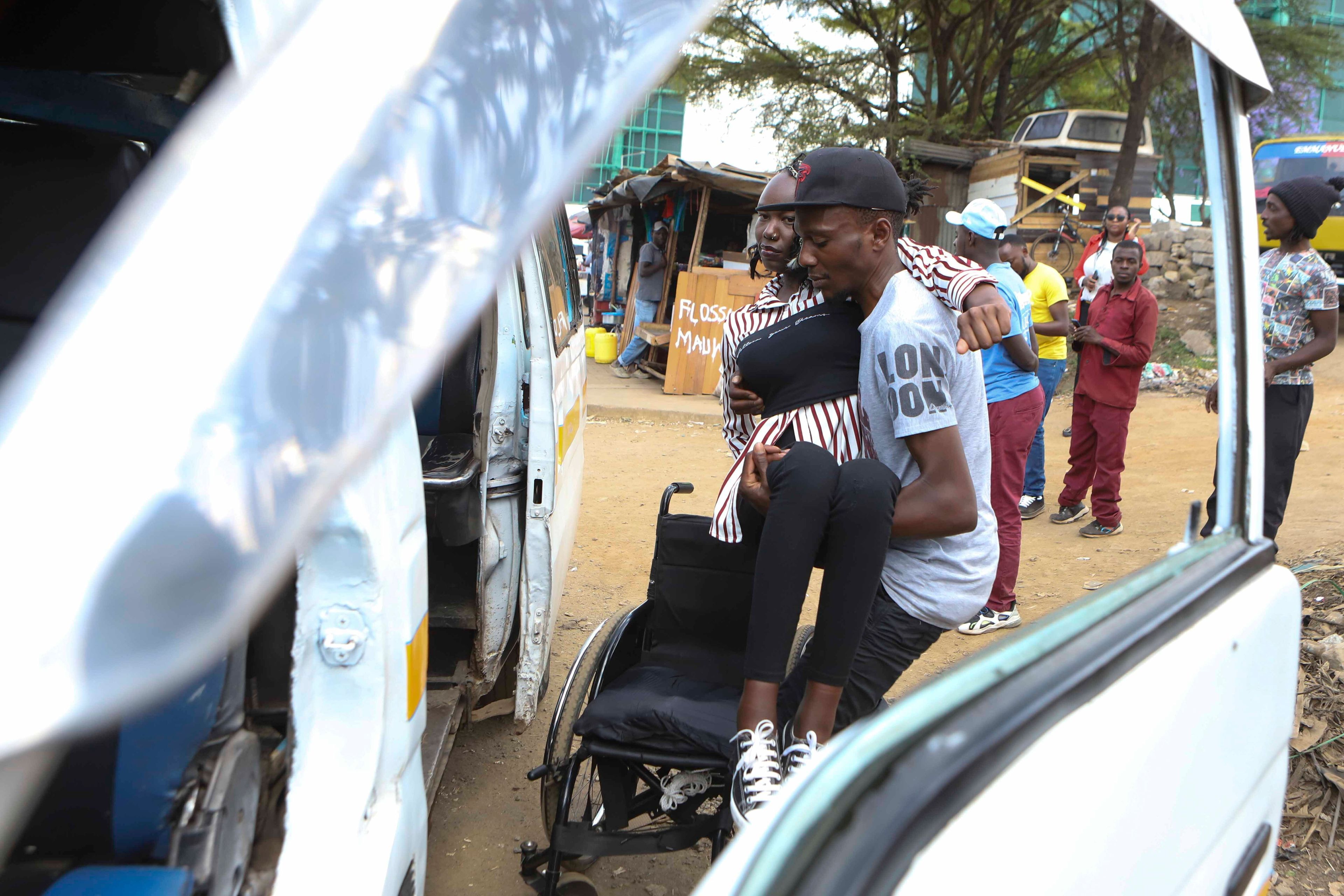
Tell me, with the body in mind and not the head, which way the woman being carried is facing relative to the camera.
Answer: toward the camera

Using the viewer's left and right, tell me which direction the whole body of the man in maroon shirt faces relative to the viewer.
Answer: facing the viewer and to the left of the viewer

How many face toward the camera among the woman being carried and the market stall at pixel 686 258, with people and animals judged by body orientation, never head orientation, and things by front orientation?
2

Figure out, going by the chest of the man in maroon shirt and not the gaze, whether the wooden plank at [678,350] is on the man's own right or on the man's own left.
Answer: on the man's own right

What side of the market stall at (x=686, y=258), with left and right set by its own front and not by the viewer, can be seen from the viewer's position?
front

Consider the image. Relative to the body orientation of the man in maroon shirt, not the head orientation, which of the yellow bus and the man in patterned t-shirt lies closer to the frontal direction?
the man in patterned t-shirt

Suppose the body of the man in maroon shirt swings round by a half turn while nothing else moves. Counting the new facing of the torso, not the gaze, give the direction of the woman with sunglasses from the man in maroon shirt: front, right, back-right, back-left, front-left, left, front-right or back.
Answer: front-left

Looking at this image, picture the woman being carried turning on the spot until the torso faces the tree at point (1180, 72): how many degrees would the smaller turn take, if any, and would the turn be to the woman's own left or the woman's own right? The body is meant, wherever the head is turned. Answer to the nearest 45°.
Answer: approximately 180°

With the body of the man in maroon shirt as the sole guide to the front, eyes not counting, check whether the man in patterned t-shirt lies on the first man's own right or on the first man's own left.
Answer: on the first man's own left

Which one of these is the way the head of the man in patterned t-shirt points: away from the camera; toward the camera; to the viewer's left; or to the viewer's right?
to the viewer's left

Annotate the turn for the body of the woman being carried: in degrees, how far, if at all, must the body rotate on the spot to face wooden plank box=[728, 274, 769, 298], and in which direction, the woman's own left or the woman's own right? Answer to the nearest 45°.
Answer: approximately 180°

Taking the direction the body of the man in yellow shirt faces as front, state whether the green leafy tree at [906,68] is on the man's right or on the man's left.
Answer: on the man's right
